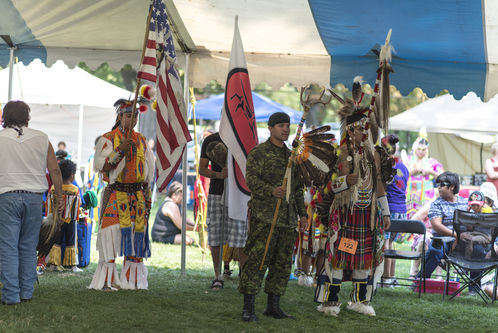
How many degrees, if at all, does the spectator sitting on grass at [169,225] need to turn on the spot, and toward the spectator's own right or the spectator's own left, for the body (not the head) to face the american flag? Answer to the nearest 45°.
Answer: approximately 90° to the spectator's own right

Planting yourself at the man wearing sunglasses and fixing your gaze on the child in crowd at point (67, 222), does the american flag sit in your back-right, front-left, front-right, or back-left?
front-left

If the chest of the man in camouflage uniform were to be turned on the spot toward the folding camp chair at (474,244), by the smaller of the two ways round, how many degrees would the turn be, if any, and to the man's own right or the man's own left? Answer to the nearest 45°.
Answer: approximately 90° to the man's own left

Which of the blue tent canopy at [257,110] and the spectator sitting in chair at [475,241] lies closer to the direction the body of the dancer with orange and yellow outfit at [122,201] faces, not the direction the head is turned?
the spectator sitting in chair

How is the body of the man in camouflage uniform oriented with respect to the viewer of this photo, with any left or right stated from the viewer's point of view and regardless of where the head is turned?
facing the viewer and to the right of the viewer

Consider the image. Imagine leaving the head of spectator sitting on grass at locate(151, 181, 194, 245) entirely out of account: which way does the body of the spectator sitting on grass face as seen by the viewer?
to the viewer's right

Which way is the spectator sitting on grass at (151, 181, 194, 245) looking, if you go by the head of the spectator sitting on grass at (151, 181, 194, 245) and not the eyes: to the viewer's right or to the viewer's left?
to the viewer's right

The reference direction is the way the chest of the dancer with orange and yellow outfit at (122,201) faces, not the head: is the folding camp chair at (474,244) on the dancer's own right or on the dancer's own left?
on the dancer's own left

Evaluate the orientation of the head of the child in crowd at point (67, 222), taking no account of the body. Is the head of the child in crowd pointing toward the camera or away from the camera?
away from the camera

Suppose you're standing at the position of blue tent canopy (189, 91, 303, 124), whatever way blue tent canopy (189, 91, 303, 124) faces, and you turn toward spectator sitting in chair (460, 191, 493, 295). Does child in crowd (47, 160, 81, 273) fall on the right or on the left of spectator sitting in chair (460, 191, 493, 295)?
right

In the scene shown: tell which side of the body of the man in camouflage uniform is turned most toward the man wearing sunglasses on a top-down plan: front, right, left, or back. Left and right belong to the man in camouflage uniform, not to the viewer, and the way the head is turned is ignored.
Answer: left

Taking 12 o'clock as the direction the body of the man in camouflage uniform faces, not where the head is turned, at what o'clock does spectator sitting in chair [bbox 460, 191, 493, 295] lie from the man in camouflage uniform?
The spectator sitting in chair is roughly at 9 o'clock from the man in camouflage uniform.

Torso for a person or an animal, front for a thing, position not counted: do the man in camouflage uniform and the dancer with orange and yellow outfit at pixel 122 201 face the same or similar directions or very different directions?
same or similar directions
